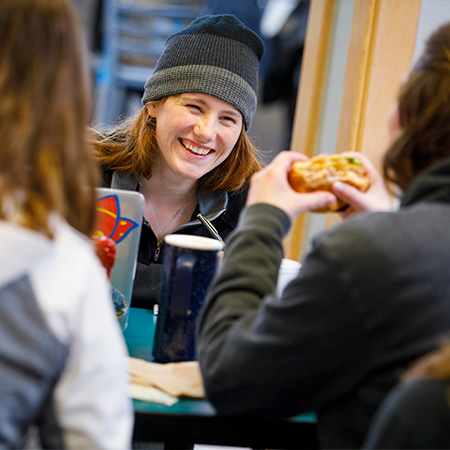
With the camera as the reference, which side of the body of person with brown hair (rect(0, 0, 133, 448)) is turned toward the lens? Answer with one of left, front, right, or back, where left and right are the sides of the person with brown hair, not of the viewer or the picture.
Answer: back

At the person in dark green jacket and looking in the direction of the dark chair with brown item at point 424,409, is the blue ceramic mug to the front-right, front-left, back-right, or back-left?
back-right

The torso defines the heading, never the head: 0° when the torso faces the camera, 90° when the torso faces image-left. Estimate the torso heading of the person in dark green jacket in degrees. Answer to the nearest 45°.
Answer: approximately 135°

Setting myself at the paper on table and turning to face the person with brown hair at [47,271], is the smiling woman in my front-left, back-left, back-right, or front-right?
back-right

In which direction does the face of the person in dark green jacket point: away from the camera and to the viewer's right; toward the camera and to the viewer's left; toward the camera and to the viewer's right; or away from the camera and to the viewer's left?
away from the camera and to the viewer's left
